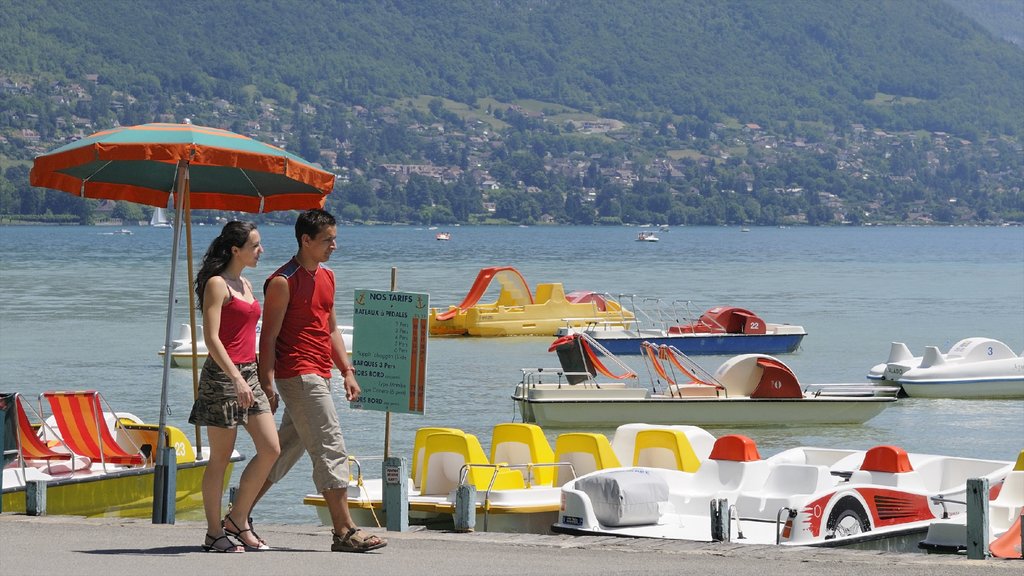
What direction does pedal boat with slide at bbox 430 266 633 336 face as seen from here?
to the viewer's right

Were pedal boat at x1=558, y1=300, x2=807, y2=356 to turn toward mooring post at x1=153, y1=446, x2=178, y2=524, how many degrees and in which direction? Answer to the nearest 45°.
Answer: approximately 90° to its right

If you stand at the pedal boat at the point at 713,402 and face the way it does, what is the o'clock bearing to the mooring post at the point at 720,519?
The mooring post is roughly at 3 o'clock from the pedal boat.

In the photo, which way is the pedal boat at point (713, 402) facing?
to the viewer's right

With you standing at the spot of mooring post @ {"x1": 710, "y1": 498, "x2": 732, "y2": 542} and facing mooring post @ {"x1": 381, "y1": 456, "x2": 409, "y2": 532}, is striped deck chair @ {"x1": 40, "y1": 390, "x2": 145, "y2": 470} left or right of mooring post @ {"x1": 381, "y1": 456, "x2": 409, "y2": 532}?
right

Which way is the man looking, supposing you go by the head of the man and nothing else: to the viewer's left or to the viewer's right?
to the viewer's right

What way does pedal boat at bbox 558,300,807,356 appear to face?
to the viewer's right

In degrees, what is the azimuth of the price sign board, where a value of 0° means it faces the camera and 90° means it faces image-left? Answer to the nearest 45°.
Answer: approximately 0°

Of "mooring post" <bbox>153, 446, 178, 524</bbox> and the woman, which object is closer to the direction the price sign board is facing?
the woman

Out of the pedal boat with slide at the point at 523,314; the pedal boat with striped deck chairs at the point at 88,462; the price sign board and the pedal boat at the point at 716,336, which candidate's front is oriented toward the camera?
the price sign board

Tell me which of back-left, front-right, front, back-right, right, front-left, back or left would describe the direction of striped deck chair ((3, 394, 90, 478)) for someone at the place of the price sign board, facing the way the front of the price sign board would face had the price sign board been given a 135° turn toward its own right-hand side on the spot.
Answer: front

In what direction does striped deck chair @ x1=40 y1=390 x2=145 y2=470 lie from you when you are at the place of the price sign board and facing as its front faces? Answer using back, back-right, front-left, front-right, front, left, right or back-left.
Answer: back-right

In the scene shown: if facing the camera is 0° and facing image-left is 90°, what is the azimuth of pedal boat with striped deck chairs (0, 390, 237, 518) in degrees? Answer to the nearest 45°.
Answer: approximately 270°
